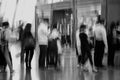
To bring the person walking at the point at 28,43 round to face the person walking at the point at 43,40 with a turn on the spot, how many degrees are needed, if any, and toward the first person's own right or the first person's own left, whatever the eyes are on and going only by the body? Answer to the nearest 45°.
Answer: approximately 90° to the first person's own right

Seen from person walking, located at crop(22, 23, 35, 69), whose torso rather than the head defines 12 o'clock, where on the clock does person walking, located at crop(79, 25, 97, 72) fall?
person walking, located at crop(79, 25, 97, 72) is roughly at 4 o'clock from person walking, located at crop(22, 23, 35, 69).

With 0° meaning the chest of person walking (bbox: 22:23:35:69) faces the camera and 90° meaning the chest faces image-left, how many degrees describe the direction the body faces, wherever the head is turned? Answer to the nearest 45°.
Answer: approximately 180°
